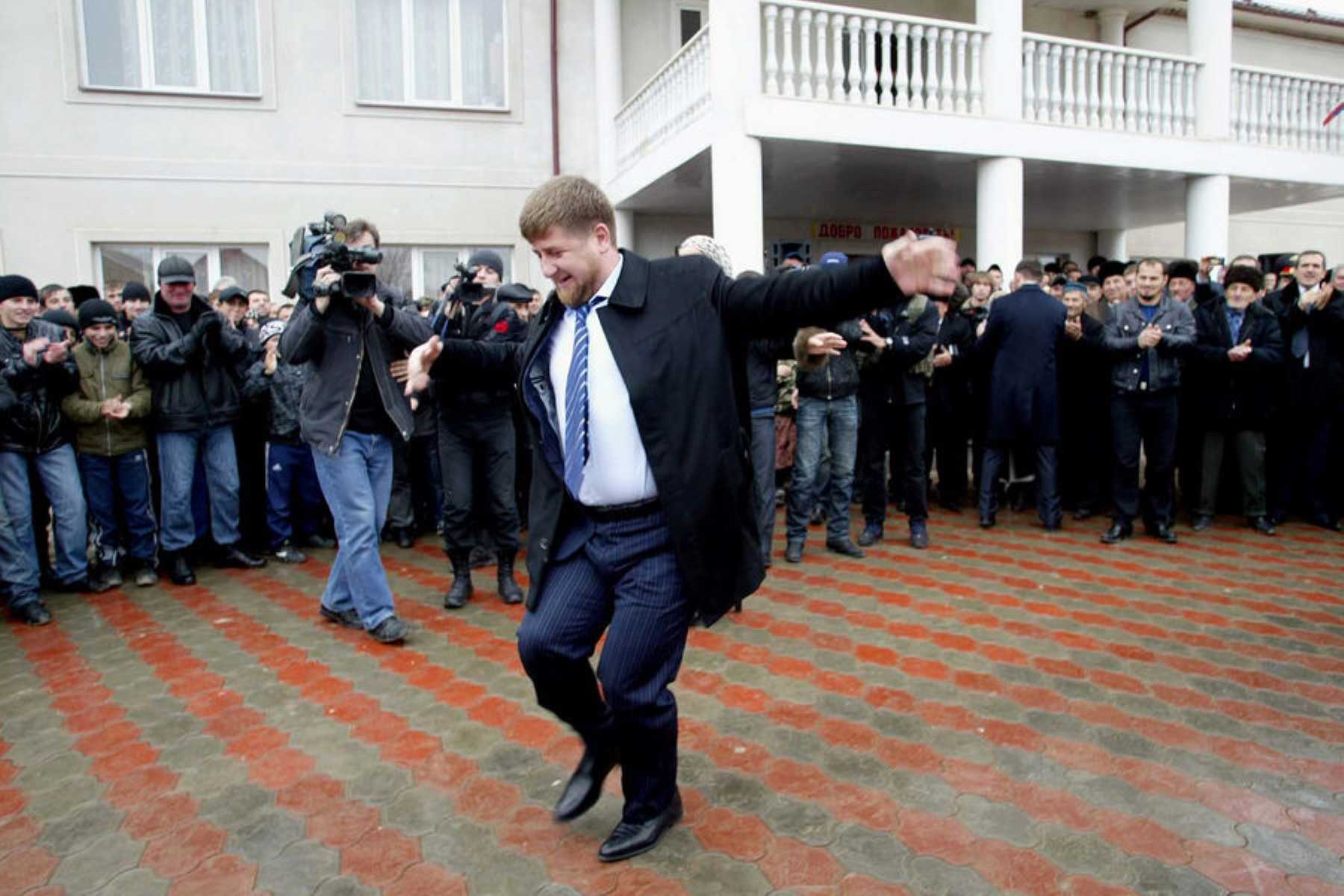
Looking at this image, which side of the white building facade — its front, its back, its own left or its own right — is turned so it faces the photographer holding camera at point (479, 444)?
front

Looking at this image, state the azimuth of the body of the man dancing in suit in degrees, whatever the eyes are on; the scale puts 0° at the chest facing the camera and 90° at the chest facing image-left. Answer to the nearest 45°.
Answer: approximately 45°

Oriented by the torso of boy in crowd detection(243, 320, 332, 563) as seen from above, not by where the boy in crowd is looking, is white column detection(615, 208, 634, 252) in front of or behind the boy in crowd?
behind

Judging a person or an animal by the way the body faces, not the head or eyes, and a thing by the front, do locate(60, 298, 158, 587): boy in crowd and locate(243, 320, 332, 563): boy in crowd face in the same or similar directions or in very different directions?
same or similar directions

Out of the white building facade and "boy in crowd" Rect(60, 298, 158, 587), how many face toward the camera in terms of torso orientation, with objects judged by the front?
2

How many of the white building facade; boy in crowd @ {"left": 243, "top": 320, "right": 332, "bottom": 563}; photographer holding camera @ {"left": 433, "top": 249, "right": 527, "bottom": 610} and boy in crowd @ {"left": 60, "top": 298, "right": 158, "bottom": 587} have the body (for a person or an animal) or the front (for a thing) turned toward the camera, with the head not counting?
4

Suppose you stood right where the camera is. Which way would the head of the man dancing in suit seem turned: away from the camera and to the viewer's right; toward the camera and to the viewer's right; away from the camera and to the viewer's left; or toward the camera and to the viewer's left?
toward the camera and to the viewer's left

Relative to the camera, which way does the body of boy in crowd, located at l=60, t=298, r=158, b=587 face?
toward the camera

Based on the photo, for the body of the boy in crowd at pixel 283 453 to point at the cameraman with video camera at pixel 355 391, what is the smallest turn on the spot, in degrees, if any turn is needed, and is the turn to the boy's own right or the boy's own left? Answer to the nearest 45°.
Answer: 0° — they already face them

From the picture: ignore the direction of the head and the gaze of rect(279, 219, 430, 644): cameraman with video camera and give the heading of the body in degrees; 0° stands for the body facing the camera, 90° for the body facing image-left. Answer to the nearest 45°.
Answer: approximately 315°

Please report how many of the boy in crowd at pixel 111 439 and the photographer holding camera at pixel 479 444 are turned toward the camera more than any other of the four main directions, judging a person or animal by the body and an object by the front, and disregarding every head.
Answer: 2

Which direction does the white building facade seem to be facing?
toward the camera

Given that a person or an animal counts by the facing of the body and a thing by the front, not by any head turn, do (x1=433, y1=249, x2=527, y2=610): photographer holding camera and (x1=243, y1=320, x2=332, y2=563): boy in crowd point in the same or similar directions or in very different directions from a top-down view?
same or similar directions

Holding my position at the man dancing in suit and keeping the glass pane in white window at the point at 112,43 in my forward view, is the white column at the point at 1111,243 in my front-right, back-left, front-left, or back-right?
front-right

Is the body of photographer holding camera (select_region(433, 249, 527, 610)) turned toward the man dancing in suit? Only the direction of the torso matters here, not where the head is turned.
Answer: yes
